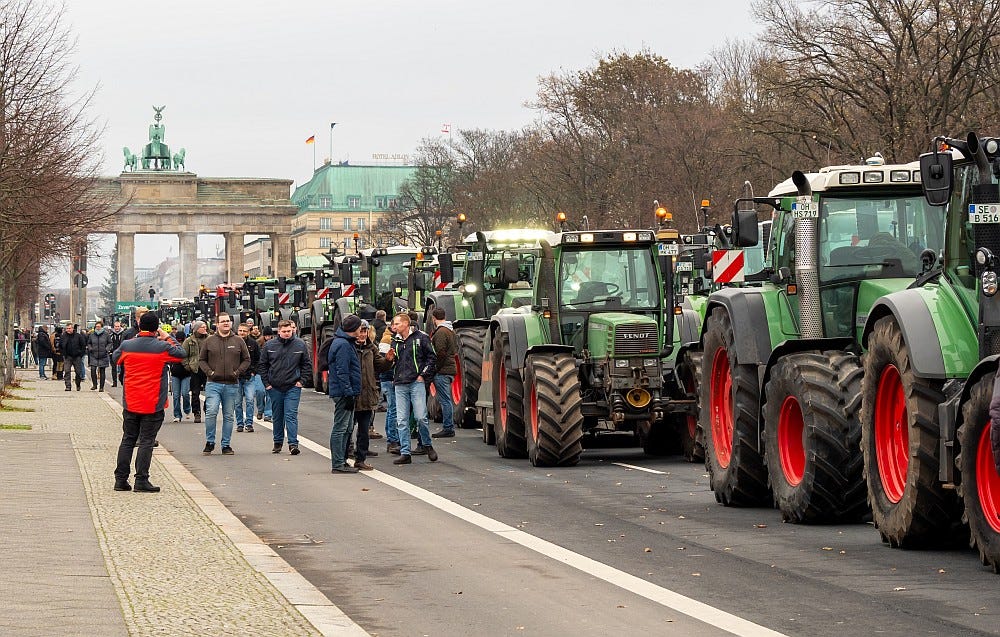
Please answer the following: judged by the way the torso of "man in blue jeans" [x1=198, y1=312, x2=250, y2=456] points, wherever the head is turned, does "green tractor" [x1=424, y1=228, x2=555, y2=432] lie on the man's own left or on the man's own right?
on the man's own left

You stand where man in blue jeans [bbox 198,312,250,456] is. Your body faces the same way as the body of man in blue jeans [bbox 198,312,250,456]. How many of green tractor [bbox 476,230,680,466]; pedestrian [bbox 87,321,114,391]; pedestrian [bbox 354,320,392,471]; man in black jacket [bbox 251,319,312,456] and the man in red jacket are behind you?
1

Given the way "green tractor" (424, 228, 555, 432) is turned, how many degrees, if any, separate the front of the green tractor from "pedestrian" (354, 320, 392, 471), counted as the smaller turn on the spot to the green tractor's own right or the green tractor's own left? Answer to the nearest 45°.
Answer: approximately 45° to the green tractor's own right

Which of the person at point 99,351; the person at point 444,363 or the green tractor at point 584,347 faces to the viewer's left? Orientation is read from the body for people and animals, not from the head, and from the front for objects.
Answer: the person at point 444,363

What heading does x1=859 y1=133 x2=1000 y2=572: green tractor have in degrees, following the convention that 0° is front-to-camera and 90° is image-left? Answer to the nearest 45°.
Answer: approximately 315°

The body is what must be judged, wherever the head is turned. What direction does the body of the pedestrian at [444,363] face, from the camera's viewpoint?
to the viewer's left

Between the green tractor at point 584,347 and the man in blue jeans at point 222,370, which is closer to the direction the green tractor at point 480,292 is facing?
the green tractor

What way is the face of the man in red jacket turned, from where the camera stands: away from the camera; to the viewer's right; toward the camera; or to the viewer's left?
away from the camera

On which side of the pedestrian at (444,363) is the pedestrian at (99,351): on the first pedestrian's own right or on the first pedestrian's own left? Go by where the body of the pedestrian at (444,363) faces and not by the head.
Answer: on the first pedestrian's own right

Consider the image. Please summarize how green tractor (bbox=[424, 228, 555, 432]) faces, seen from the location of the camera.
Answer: facing the viewer and to the right of the viewer
